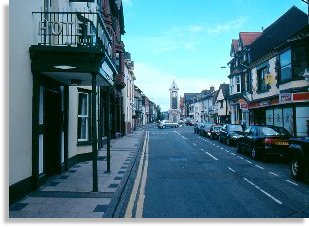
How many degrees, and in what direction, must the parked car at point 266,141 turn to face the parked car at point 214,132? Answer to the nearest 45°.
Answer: approximately 45° to its right

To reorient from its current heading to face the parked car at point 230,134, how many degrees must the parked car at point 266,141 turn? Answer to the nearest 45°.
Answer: approximately 45° to its right

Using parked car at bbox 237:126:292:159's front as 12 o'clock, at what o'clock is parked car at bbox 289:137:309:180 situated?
parked car at bbox 289:137:309:180 is roughly at 7 o'clock from parked car at bbox 237:126:292:159.

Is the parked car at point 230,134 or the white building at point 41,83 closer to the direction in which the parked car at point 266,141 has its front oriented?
the parked car

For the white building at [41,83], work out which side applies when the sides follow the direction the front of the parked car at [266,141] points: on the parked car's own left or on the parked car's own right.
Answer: on the parked car's own left

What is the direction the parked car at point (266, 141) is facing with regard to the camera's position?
facing away from the viewer and to the left of the viewer

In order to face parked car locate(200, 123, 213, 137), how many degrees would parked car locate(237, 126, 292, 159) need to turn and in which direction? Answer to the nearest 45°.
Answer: approximately 45° to its right

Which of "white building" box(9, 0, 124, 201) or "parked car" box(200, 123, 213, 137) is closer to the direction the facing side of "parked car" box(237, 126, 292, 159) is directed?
the parked car
